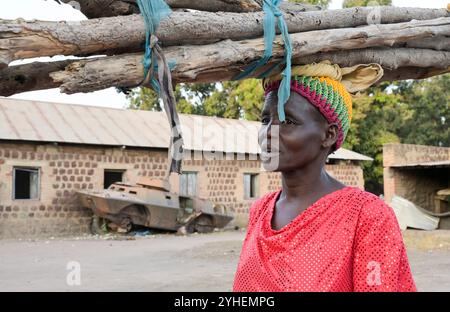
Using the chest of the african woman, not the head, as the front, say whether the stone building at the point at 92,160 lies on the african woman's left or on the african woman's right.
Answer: on the african woman's right

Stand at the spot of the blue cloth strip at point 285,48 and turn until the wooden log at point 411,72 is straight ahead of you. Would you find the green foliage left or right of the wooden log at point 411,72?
left

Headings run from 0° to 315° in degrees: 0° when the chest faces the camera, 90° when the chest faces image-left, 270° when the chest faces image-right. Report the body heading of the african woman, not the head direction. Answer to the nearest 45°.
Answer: approximately 45°

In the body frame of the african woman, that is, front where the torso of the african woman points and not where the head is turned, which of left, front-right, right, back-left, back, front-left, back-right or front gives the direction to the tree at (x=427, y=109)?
back-right

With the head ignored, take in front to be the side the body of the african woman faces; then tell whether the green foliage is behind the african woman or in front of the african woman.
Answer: behind

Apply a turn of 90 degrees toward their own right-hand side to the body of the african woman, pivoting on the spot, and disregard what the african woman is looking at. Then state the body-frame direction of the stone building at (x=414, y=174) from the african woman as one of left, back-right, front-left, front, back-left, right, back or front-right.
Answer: front-right
